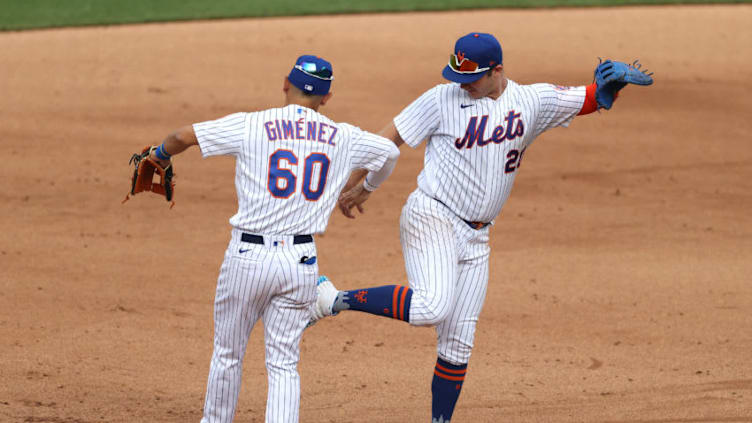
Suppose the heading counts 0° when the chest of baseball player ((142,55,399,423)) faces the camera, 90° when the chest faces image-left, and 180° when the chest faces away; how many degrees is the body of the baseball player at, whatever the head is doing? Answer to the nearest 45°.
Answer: approximately 180°

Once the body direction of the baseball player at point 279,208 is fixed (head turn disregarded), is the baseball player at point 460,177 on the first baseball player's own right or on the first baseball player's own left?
on the first baseball player's own right

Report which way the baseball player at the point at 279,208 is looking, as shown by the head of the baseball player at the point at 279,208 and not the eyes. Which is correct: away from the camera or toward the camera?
away from the camera
